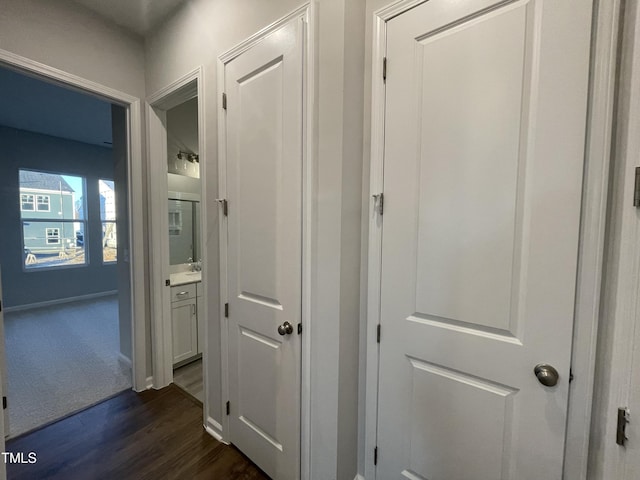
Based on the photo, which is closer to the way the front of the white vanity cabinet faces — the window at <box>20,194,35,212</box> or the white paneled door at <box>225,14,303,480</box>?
the white paneled door

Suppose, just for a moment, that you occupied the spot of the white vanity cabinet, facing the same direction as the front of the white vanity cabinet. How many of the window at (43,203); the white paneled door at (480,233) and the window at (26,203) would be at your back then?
2

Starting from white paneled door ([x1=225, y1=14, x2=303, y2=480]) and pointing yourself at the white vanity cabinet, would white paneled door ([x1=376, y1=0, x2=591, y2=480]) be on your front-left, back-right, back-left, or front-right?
back-right

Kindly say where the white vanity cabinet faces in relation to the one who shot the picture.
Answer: facing the viewer and to the right of the viewer

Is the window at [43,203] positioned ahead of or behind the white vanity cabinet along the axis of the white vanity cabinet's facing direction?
behind

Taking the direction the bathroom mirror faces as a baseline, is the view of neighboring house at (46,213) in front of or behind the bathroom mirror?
behind

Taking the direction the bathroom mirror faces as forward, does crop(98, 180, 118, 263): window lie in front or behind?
behind

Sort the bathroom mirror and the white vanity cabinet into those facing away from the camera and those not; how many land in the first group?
0

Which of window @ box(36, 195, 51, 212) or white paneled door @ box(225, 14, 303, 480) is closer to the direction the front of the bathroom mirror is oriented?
the white paneled door

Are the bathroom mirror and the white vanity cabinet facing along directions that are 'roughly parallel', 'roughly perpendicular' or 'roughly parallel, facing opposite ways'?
roughly parallel
